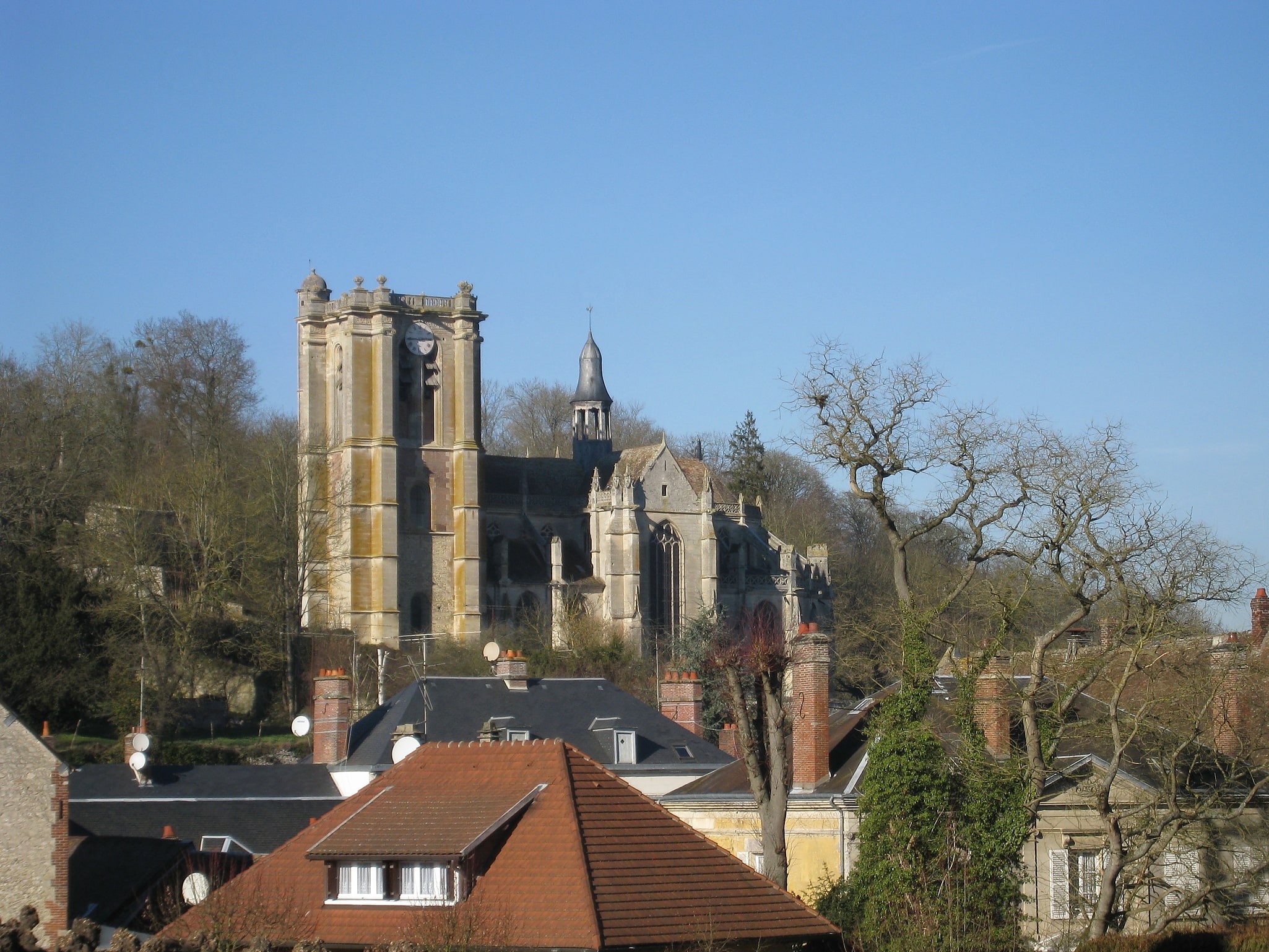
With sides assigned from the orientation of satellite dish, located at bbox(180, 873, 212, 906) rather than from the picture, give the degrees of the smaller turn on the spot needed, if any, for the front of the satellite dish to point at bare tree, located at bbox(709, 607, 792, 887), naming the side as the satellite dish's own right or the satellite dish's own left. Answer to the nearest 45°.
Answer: approximately 90° to the satellite dish's own left

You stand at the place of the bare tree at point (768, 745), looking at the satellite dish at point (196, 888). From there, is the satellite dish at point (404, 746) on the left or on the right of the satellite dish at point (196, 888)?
right

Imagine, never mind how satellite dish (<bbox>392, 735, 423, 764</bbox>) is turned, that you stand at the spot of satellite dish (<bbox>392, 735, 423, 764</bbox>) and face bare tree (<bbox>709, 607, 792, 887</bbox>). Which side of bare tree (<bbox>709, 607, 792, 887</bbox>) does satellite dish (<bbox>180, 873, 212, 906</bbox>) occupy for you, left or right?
right

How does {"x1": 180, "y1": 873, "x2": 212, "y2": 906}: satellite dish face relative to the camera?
toward the camera

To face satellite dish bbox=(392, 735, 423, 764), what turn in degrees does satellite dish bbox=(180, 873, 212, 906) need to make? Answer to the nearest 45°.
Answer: approximately 135° to its left
